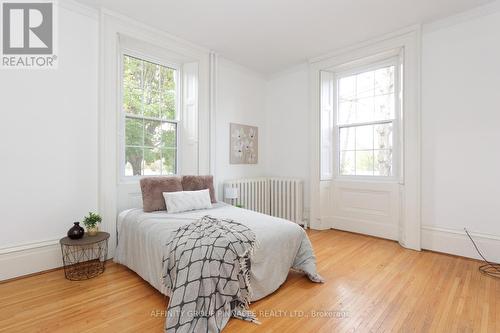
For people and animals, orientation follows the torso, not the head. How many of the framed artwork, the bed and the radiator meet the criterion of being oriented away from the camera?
0

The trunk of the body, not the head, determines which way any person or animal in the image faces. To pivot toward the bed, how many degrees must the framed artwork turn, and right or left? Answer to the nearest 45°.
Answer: approximately 45° to its right

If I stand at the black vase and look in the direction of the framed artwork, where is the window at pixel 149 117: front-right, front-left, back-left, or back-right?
front-left

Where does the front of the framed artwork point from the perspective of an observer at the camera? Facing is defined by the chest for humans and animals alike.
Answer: facing the viewer and to the right of the viewer

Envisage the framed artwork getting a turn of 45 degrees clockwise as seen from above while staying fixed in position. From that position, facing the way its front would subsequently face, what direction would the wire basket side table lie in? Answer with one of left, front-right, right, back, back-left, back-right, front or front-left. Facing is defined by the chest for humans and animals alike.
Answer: front-right

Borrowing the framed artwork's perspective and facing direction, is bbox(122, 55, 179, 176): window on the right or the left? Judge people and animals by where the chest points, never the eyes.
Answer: on its right

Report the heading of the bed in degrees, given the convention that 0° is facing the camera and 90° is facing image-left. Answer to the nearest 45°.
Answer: approximately 315°

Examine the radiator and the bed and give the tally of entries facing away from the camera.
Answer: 0

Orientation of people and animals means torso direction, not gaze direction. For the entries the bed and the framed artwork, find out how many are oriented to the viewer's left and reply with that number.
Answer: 0

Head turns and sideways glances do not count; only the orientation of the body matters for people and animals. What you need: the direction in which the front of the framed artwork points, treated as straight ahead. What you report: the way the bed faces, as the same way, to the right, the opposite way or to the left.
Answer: the same way
